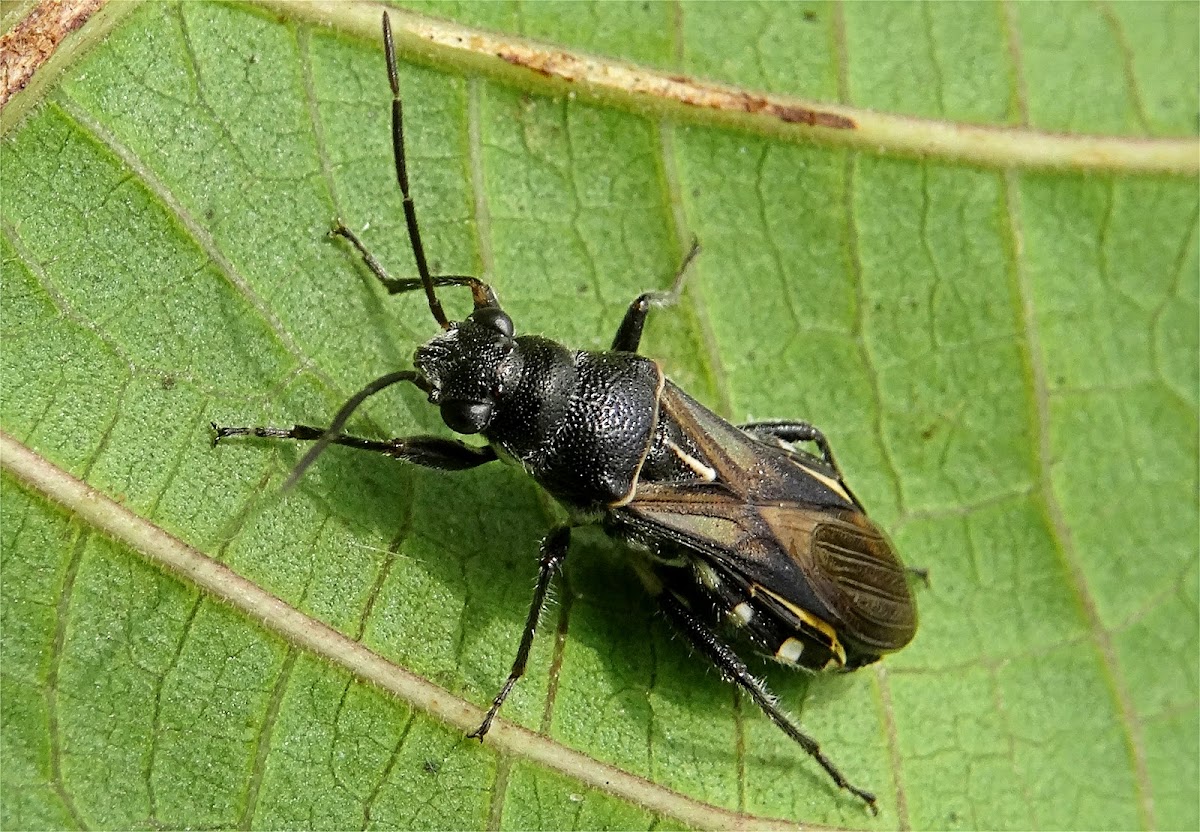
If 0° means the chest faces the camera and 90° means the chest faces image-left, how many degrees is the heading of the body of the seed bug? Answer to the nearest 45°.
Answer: approximately 135°
